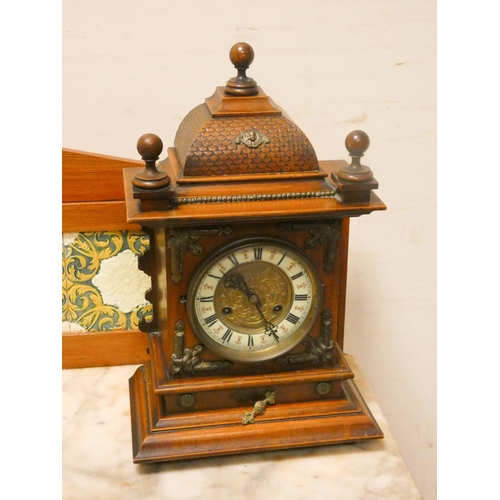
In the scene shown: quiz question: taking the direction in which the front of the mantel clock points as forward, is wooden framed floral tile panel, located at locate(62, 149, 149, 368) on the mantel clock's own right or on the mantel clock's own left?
on the mantel clock's own right

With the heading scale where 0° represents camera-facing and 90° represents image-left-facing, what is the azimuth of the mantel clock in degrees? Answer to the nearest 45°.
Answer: approximately 0°
